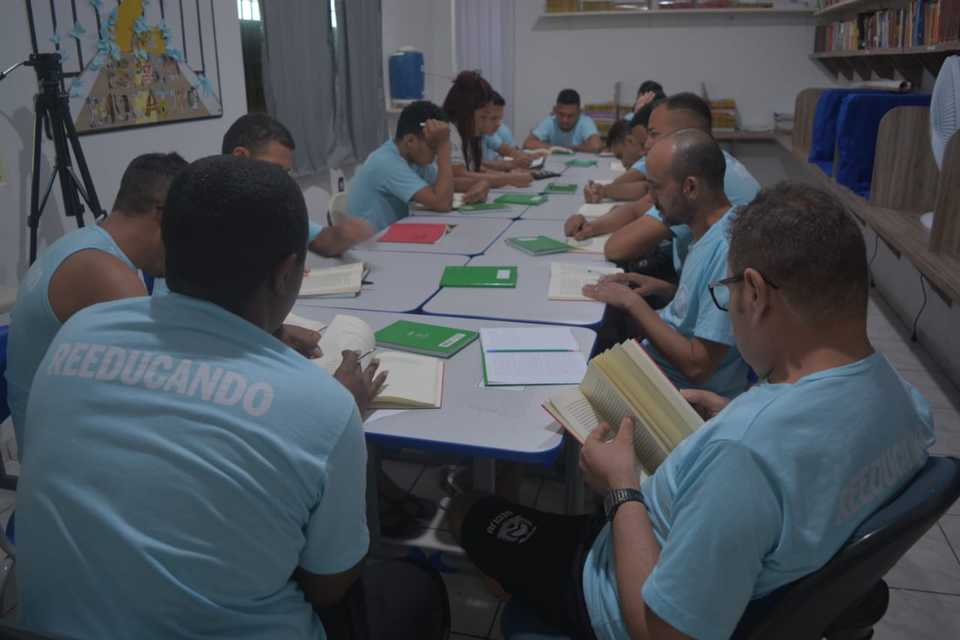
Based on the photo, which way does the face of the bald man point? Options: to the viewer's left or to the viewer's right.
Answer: to the viewer's left

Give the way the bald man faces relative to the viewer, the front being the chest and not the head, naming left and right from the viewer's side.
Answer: facing to the left of the viewer

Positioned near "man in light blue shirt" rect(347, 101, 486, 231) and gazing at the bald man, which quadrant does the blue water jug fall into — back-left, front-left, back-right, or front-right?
back-left

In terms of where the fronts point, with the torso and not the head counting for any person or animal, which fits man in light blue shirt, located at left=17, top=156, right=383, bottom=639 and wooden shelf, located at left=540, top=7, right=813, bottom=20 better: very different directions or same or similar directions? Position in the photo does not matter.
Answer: very different directions

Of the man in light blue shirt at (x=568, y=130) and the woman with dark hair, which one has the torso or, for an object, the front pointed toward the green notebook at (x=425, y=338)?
the man in light blue shirt

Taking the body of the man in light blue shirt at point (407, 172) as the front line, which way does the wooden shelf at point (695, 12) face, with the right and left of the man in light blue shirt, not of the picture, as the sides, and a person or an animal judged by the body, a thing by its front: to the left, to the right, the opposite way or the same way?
to the right

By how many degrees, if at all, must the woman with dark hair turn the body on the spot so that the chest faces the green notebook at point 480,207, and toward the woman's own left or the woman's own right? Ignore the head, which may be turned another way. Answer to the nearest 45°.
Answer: approximately 90° to the woman's own right

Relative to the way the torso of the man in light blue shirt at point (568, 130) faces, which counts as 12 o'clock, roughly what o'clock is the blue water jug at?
The blue water jug is roughly at 3 o'clock from the man in light blue shirt.

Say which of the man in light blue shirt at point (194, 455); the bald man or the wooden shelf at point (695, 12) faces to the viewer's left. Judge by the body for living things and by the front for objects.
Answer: the bald man
